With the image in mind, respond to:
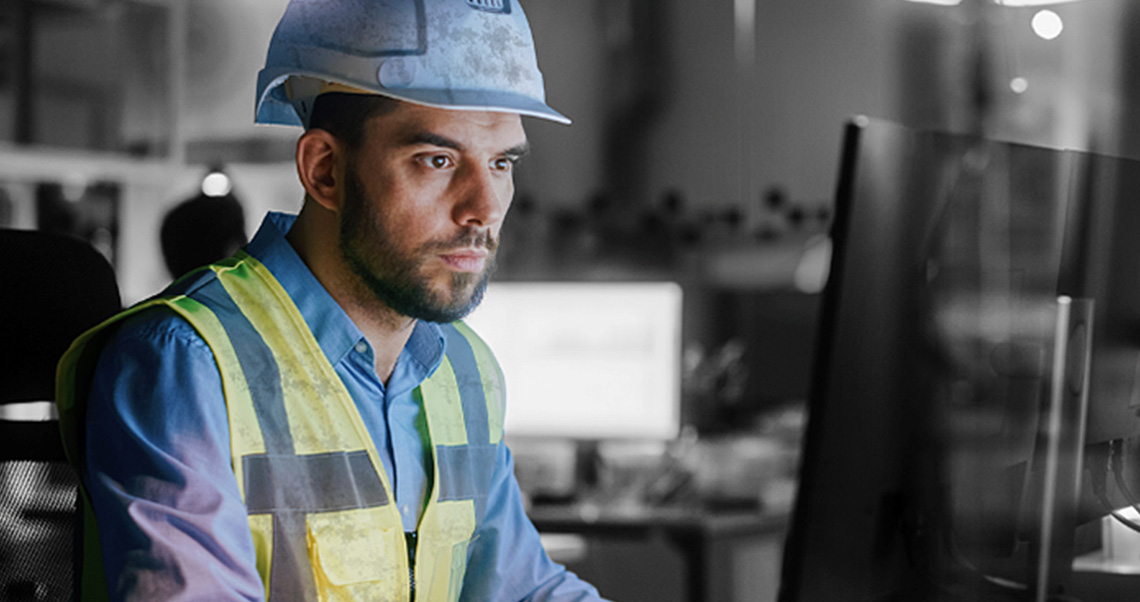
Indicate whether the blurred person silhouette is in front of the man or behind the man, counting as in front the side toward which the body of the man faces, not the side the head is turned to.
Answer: behind

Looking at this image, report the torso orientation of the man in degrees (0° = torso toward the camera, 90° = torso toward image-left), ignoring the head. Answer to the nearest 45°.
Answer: approximately 315°

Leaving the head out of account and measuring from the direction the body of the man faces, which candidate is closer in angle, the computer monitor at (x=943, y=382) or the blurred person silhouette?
the computer monitor

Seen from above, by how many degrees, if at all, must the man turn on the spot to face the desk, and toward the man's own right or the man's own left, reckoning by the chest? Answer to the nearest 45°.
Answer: approximately 90° to the man's own left

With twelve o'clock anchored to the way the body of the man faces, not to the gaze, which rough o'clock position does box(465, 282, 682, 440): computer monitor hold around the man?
The computer monitor is roughly at 8 o'clock from the man.
